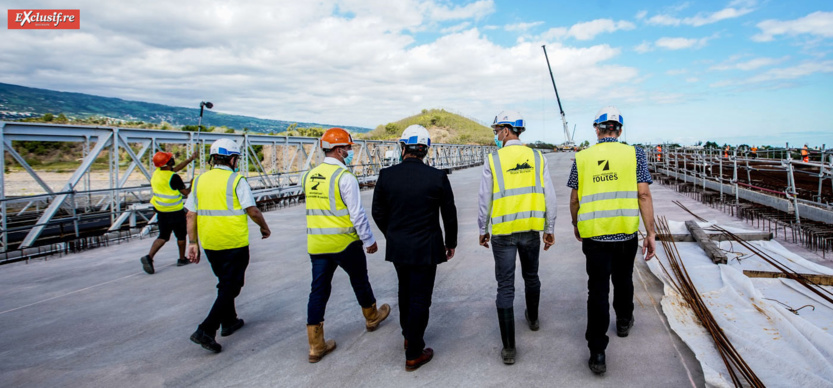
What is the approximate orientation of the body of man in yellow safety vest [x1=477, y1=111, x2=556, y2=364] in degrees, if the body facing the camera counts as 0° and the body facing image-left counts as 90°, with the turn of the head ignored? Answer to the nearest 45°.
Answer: approximately 180°

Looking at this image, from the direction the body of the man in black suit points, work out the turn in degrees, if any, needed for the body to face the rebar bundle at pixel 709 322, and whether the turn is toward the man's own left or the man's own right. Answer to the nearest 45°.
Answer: approximately 90° to the man's own right

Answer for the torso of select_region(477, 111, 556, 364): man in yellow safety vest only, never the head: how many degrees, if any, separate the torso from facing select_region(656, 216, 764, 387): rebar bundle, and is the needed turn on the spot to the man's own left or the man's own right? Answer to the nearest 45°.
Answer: approximately 90° to the man's own right

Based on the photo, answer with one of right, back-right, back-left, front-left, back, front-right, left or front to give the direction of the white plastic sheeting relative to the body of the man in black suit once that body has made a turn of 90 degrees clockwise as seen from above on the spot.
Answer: front

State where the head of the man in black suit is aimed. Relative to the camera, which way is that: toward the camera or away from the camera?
away from the camera

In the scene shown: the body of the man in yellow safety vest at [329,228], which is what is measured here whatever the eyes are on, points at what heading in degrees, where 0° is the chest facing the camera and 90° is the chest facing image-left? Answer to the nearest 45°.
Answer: approximately 225°

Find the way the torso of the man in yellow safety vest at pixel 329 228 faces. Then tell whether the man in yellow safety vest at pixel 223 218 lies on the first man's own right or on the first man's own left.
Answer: on the first man's own left

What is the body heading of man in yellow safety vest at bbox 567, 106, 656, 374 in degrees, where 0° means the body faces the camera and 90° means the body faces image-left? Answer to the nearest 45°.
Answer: approximately 180°

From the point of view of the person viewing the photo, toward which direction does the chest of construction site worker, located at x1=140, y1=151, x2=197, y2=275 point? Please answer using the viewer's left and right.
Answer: facing away from the viewer and to the right of the viewer

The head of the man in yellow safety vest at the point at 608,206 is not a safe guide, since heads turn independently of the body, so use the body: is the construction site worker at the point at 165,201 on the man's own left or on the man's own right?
on the man's own left

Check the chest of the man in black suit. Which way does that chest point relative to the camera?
away from the camera

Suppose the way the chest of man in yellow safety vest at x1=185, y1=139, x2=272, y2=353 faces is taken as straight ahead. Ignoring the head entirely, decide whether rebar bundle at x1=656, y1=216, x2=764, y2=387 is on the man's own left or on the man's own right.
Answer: on the man's own right
